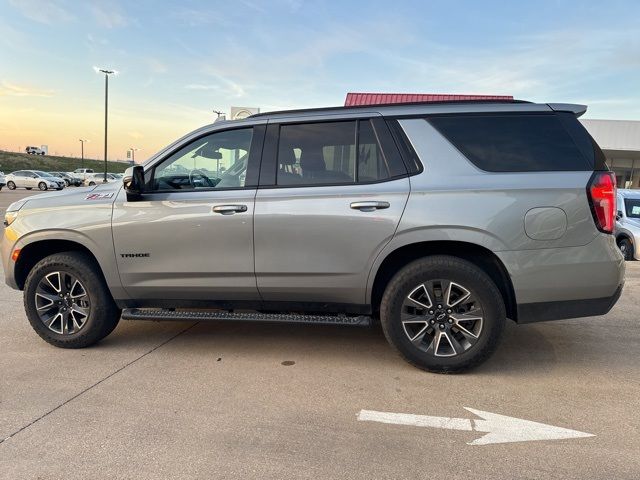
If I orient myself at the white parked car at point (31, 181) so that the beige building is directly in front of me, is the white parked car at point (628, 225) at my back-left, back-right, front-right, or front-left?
front-right

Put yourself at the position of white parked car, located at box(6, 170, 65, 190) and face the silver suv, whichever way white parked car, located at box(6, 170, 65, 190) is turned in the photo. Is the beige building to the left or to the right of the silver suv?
left

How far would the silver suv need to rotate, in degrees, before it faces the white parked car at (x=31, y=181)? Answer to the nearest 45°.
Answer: approximately 45° to its right

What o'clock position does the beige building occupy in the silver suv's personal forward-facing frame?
The beige building is roughly at 4 o'clock from the silver suv.

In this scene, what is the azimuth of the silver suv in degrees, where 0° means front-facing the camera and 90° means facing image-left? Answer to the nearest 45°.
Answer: approximately 90°

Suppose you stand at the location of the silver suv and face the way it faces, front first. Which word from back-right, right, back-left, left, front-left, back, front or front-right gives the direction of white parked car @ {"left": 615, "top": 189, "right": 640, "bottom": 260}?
back-right

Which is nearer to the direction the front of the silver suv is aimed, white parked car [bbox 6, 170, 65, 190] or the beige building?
the white parked car

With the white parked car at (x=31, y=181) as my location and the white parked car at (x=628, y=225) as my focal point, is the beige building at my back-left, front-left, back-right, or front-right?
front-left
